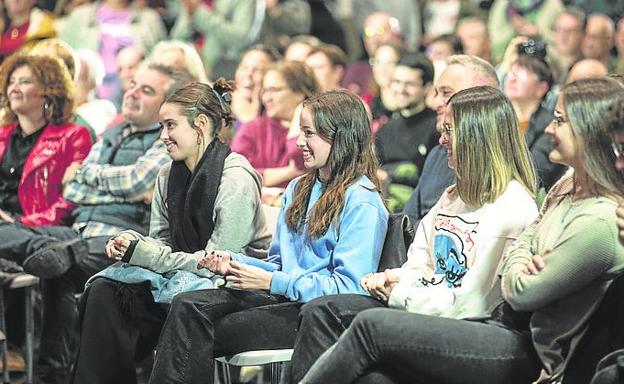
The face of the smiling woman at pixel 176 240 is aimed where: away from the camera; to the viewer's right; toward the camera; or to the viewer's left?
to the viewer's left

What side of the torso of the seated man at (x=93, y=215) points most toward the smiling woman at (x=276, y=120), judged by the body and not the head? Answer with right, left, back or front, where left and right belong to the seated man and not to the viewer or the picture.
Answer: back

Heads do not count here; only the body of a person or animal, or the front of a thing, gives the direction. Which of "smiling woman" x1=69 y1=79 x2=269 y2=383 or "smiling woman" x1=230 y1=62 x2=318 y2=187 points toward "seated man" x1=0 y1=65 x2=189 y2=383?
"smiling woman" x1=230 y1=62 x2=318 y2=187

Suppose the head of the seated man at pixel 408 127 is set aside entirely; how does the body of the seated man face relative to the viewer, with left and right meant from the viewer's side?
facing the viewer and to the left of the viewer

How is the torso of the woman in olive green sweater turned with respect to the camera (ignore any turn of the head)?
to the viewer's left

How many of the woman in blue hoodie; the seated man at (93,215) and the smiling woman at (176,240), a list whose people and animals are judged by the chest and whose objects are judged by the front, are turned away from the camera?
0

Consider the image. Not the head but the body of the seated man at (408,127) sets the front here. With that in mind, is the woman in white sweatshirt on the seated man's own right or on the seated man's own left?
on the seated man's own left

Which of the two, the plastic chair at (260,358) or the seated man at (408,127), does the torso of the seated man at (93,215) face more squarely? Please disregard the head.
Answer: the plastic chair

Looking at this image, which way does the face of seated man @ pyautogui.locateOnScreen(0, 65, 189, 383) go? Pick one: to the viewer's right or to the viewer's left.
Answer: to the viewer's left

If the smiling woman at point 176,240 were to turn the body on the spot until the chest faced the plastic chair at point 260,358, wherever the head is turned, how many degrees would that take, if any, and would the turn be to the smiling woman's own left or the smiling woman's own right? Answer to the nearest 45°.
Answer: approximately 90° to the smiling woman's own left
